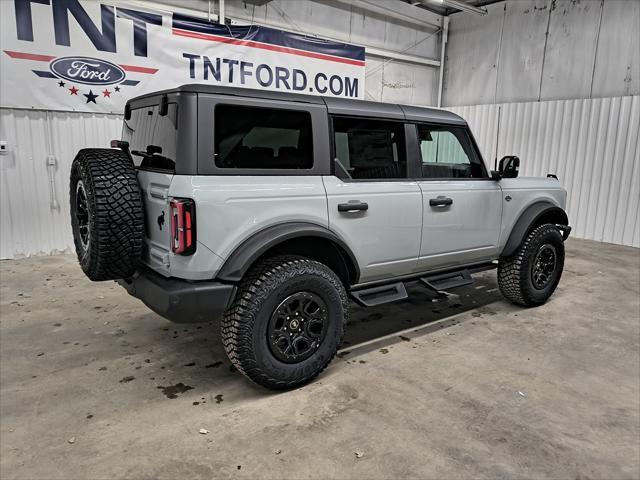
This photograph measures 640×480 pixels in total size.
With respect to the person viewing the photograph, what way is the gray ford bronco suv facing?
facing away from the viewer and to the right of the viewer

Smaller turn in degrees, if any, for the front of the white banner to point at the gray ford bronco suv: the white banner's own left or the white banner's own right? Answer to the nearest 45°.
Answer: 0° — it already faces it

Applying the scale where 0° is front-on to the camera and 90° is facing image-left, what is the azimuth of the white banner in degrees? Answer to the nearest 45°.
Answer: approximately 0°

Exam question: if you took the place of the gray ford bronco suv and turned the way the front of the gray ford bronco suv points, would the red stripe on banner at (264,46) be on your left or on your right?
on your left

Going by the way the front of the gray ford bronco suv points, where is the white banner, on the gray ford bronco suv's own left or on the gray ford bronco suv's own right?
on the gray ford bronco suv's own left

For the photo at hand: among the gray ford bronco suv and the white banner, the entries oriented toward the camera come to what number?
1
